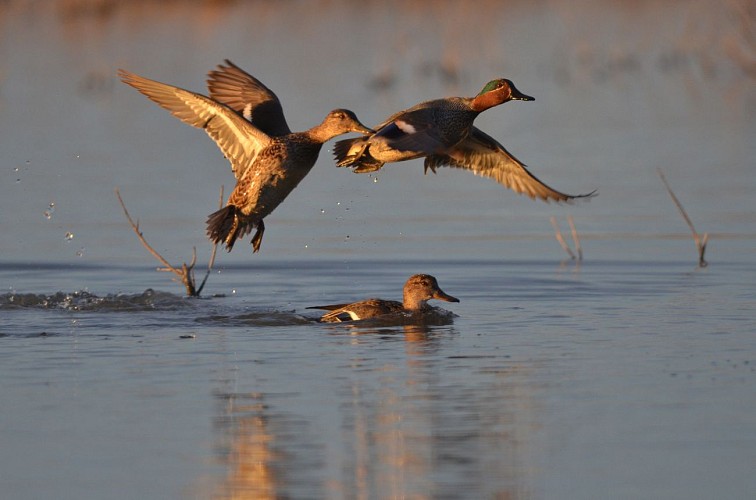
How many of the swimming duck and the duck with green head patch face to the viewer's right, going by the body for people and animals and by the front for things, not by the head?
2

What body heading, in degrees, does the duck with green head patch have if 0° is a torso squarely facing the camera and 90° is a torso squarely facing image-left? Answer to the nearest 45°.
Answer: approximately 270°

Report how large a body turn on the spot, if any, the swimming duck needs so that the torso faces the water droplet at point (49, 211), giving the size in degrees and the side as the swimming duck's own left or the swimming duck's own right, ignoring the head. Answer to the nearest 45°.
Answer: approximately 135° to the swimming duck's own left

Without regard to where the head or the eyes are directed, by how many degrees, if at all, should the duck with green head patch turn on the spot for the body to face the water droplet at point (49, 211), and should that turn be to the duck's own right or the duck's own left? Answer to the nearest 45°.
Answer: approximately 135° to the duck's own left

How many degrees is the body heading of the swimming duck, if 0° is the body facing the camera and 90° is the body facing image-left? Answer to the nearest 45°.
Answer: approximately 270°
